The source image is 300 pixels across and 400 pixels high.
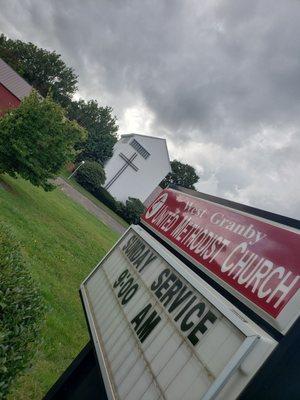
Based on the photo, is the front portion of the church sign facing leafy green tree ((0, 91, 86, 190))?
no

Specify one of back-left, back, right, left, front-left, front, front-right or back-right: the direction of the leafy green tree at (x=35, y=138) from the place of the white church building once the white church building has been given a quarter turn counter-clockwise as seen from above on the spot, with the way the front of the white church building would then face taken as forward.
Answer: right

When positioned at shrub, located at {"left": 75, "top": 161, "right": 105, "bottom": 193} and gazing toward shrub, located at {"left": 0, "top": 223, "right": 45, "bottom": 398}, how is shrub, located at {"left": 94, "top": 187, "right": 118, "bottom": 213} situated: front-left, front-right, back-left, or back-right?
front-left

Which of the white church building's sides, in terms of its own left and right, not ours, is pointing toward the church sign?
front

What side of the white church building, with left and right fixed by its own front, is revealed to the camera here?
front

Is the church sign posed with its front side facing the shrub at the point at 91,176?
no

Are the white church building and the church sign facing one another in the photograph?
no

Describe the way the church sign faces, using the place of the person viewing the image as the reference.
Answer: facing the viewer and to the left of the viewer

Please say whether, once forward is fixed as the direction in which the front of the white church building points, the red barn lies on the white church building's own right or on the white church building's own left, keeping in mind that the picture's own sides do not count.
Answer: on the white church building's own right

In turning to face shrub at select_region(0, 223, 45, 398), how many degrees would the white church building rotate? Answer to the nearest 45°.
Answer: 0° — it already faces it

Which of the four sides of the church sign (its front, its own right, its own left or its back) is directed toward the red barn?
right
